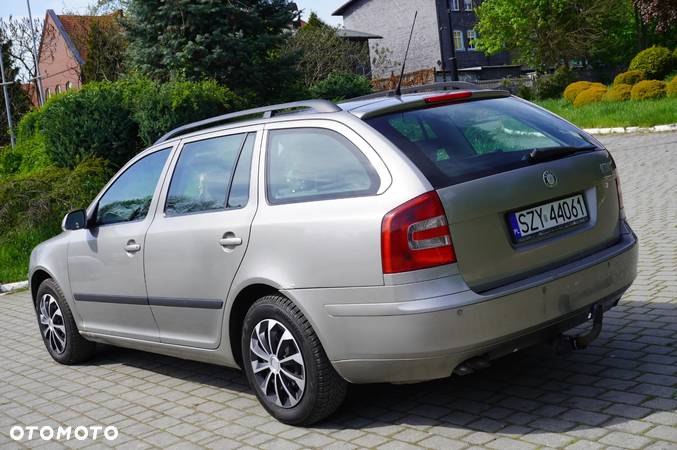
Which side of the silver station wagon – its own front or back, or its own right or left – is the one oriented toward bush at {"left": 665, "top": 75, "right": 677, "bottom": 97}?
right

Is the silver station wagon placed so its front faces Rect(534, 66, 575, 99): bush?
no

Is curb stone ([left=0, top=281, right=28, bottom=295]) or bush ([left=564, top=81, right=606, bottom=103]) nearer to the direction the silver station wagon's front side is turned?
the curb stone

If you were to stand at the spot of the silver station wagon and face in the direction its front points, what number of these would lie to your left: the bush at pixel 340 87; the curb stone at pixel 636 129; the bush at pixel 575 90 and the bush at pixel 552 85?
0

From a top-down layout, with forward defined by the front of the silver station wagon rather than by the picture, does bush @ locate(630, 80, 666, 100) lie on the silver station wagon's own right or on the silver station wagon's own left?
on the silver station wagon's own right

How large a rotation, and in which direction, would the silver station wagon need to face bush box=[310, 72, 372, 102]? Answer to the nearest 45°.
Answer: approximately 45° to its right

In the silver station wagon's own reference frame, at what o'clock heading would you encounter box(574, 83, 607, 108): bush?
The bush is roughly at 2 o'clock from the silver station wagon.

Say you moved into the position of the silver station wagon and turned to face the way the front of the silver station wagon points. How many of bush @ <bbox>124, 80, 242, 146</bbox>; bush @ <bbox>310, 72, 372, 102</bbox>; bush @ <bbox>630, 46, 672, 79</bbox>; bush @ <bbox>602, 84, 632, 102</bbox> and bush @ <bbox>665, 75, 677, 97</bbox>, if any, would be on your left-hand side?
0

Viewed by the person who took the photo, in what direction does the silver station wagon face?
facing away from the viewer and to the left of the viewer

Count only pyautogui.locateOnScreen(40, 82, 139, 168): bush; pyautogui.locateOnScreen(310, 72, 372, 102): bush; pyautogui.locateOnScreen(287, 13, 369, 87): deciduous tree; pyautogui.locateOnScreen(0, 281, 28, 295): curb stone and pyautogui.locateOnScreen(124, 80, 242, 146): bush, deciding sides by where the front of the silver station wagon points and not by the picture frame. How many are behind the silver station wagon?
0

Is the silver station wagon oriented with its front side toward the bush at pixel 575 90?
no

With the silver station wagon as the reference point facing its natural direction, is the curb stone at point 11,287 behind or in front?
in front

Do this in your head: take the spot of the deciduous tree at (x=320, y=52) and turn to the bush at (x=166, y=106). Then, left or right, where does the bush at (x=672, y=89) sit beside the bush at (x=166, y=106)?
left

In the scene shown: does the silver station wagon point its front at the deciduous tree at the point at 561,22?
no

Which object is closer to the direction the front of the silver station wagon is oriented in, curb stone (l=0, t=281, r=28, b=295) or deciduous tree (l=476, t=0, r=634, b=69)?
the curb stone

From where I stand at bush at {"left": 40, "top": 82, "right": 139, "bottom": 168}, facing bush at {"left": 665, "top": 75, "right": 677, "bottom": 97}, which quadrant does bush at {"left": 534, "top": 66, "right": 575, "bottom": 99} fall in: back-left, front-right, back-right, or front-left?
front-left

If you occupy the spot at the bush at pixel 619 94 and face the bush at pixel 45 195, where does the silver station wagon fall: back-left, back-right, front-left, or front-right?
front-left

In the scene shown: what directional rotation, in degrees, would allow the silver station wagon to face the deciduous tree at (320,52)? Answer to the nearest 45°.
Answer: approximately 45° to its right
